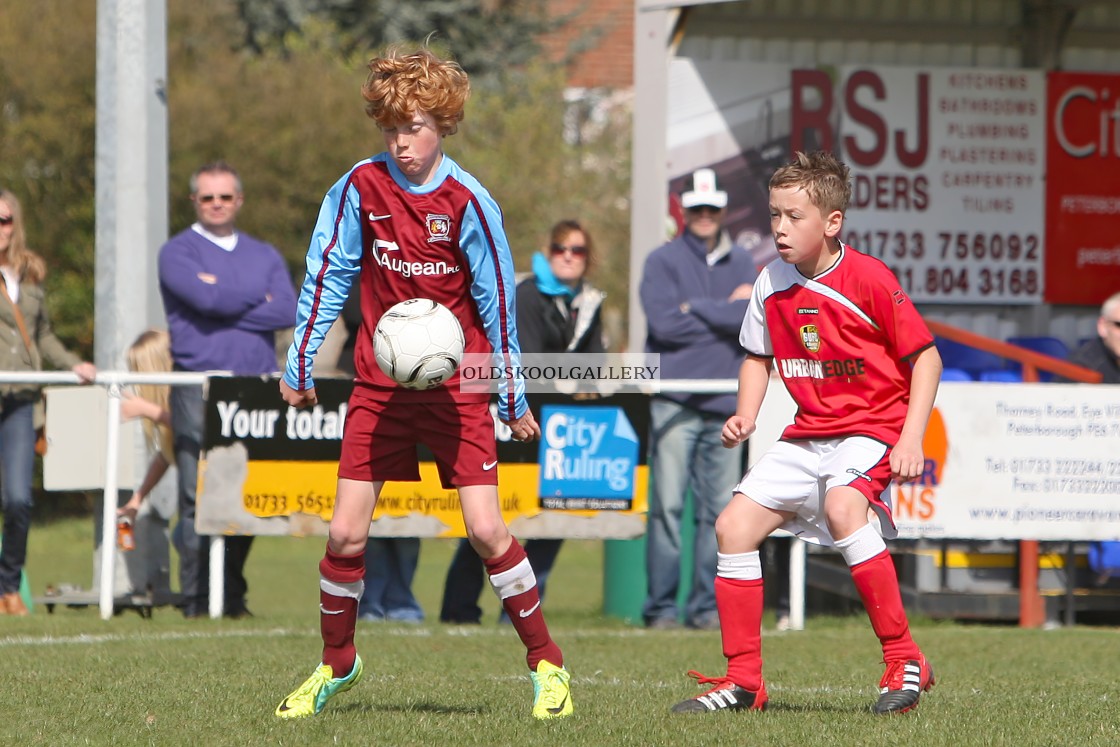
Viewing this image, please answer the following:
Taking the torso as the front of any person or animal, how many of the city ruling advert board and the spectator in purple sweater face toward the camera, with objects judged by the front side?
2

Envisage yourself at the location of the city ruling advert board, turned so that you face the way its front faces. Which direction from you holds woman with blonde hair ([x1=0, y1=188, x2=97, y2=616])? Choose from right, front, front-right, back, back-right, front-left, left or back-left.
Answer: right

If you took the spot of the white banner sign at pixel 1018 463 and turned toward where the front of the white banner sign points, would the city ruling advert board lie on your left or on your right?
on your right

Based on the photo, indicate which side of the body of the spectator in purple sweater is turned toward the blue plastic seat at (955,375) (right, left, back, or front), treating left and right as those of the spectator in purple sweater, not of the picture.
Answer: left

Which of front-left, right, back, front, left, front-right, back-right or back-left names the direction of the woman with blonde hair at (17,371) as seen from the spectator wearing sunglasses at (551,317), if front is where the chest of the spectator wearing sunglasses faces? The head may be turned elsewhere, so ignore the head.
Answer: right

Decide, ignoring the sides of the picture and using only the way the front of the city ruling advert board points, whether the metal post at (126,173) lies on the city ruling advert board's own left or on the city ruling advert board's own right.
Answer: on the city ruling advert board's own right

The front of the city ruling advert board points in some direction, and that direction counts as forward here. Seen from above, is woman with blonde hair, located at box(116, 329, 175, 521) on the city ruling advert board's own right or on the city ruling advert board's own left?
on the city ruling advert board's own right

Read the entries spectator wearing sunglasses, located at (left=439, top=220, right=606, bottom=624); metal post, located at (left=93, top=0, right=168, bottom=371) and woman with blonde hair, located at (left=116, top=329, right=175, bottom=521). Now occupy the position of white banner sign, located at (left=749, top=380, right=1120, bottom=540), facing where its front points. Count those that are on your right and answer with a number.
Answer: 3
